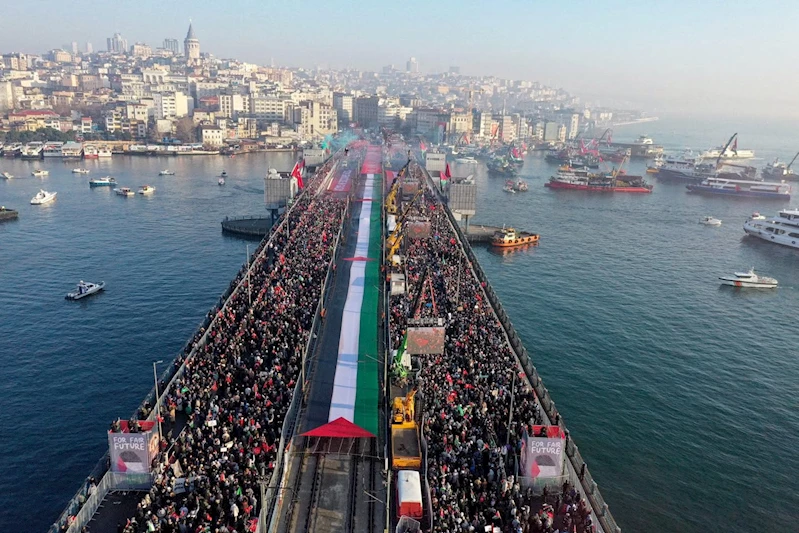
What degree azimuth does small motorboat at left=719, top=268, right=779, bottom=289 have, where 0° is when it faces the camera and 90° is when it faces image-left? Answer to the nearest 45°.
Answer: approximately 90°

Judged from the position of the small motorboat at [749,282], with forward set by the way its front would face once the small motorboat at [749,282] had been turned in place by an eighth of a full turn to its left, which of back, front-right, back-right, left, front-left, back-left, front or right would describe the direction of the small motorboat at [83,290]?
front
